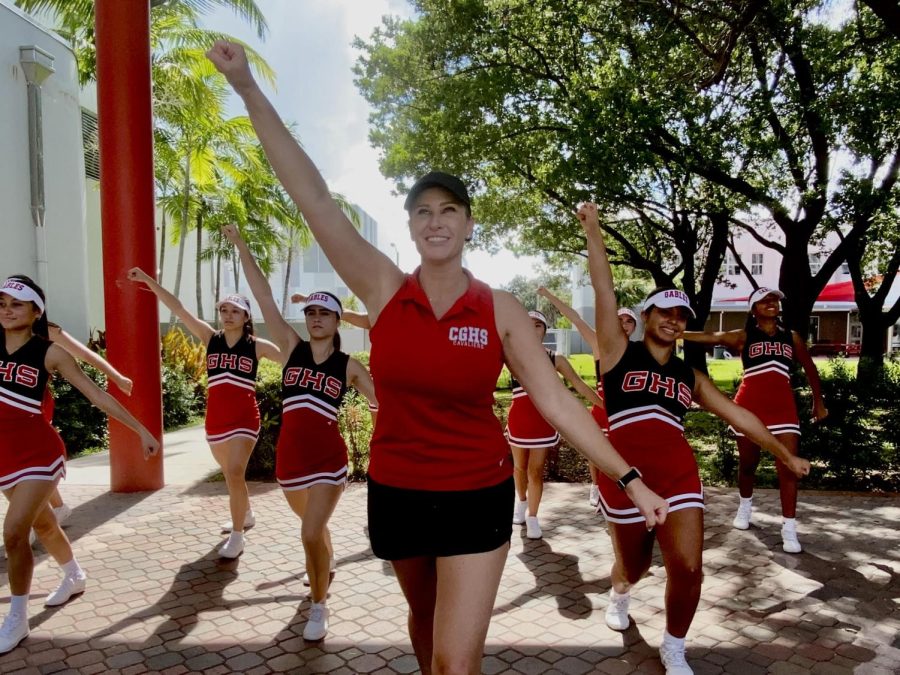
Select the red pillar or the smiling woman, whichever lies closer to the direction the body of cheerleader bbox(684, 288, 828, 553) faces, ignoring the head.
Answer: the smiling woman

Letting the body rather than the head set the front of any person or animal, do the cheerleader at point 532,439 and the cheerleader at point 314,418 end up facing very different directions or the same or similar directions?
same or similar directions

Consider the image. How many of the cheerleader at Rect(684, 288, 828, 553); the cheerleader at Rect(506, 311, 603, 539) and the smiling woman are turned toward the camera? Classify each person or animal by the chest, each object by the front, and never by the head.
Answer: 3

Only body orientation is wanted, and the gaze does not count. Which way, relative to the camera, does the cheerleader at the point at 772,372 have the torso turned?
toward the camera

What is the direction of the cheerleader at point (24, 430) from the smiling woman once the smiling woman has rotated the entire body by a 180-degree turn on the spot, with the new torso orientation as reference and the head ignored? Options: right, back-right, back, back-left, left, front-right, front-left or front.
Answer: front-left

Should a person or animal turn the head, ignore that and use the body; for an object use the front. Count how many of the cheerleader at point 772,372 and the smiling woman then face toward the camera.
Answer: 2

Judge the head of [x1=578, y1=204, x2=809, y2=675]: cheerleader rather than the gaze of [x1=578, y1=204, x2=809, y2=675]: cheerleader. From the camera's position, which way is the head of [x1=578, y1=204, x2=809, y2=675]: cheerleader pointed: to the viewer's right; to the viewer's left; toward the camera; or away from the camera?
toward the camera

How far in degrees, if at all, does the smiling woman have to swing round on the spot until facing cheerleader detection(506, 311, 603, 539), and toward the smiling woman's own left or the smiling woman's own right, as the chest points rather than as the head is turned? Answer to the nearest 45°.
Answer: approximately 180°

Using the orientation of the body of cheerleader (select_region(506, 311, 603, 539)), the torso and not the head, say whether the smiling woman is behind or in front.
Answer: in front

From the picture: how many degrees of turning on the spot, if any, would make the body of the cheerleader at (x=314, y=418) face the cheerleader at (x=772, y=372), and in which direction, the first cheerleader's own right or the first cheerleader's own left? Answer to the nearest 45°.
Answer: approximately 90° to the first cheerleader's own left

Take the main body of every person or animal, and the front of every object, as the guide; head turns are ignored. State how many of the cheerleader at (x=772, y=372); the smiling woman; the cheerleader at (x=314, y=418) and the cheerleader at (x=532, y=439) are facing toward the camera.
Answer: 4

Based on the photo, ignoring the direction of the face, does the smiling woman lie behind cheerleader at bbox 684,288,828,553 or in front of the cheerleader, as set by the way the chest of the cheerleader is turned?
in front

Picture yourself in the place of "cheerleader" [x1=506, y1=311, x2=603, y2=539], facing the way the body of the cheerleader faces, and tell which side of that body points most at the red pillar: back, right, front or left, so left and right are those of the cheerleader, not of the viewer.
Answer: right

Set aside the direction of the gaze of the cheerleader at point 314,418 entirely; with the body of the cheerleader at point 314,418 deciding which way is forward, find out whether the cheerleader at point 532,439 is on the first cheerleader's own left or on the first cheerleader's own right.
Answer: on the first cheerleader's own left

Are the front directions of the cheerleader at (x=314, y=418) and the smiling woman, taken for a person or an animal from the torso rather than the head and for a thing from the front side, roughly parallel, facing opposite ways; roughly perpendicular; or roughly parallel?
roughly parallel

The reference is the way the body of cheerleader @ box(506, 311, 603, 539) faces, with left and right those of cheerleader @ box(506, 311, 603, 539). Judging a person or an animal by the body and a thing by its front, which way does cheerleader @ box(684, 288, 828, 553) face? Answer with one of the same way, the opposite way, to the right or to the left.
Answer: the same way

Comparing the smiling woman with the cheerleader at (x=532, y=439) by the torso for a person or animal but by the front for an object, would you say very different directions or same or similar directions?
same or similar directions

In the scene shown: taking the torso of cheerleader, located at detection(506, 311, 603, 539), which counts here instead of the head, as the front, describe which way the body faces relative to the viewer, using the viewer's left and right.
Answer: facing the viewer

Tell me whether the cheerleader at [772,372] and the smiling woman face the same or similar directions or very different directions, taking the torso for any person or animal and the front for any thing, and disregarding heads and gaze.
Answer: same or similar directions

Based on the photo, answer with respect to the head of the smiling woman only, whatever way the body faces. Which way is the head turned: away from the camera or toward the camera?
toward the camera

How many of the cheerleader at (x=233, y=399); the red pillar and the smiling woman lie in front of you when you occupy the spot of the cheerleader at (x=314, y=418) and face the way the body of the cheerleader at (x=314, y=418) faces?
1
